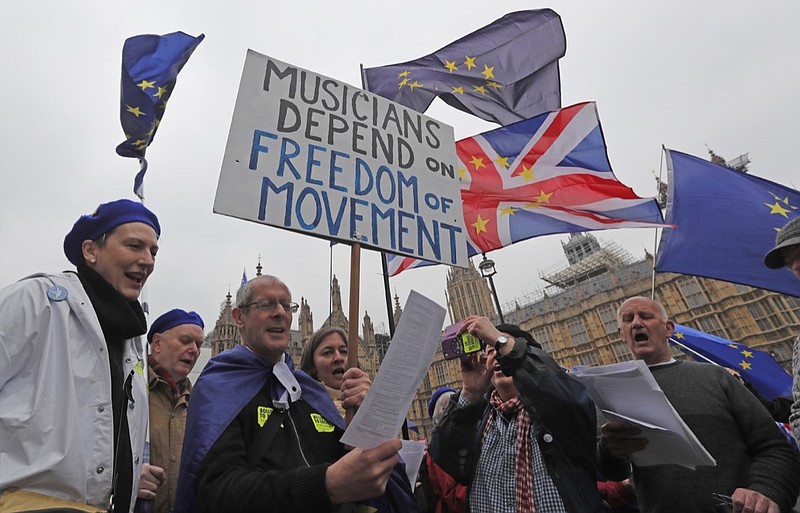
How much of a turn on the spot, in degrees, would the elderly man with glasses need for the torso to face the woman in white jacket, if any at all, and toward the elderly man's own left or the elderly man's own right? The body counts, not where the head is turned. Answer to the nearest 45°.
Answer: approximately 135° to the elderly man's own right

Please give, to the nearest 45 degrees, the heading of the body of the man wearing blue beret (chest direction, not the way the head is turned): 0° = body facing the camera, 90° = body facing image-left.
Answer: approximately 315°

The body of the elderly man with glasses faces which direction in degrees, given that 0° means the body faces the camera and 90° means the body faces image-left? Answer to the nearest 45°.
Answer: approximately 315°

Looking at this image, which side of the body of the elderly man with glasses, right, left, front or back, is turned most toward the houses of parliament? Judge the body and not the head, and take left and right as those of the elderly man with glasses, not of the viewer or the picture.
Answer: left

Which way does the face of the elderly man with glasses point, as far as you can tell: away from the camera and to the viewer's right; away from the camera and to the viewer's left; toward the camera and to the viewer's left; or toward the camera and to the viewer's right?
toward the camera and to the viewer's right

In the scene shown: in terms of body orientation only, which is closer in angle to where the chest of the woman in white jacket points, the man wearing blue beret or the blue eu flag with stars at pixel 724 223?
the blue eu flag with stars

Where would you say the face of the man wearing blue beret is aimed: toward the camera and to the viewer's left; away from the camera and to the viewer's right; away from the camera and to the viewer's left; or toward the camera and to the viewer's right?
toward the camera and to the viewer's right

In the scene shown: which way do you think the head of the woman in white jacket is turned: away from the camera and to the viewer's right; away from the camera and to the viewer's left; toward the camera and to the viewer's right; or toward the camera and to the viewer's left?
toward the camera and to the viewer's right
